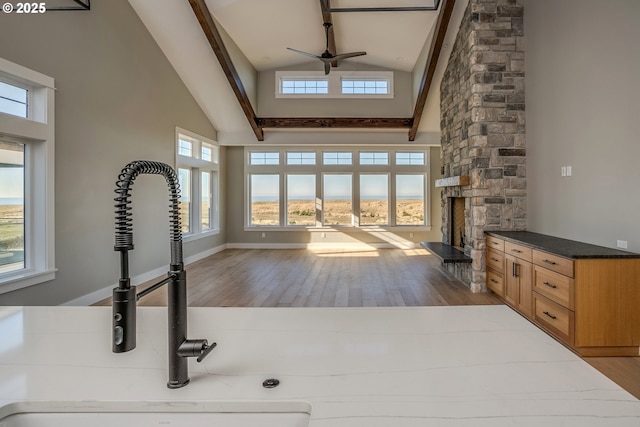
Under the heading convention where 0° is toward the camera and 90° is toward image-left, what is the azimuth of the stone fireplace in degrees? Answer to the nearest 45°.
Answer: approximately 90°

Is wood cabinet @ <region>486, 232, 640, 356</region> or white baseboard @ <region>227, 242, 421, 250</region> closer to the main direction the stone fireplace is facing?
the white baseboard

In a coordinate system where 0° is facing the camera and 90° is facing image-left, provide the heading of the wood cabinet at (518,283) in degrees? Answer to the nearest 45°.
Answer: approximately 45°

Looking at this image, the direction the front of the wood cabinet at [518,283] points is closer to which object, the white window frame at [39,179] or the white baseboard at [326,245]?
the white window frame
